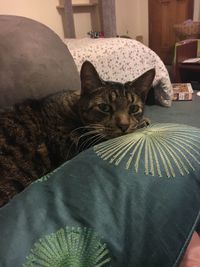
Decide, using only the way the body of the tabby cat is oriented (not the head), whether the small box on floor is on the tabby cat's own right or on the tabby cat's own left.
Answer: on the tabby cat's own left

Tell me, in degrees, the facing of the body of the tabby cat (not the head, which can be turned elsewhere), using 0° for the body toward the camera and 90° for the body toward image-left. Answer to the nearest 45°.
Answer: approximately 315°

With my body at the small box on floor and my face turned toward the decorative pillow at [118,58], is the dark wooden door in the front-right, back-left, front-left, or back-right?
back-right

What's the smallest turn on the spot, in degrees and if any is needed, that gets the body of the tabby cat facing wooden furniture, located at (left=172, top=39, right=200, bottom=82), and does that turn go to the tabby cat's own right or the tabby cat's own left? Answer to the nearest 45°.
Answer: approximately 90° to the tabby cat's own left

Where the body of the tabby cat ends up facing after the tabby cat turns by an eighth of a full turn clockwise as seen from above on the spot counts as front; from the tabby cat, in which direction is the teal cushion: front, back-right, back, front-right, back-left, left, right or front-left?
front

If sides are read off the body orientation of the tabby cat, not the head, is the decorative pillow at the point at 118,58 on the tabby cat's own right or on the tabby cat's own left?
on the tabby cat's own left

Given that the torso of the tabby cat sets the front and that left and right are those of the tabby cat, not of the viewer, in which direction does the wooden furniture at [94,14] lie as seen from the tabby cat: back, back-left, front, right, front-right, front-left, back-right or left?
back-left

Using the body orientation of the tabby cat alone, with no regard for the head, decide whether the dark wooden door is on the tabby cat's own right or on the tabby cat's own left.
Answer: on the tabby cat's own left
